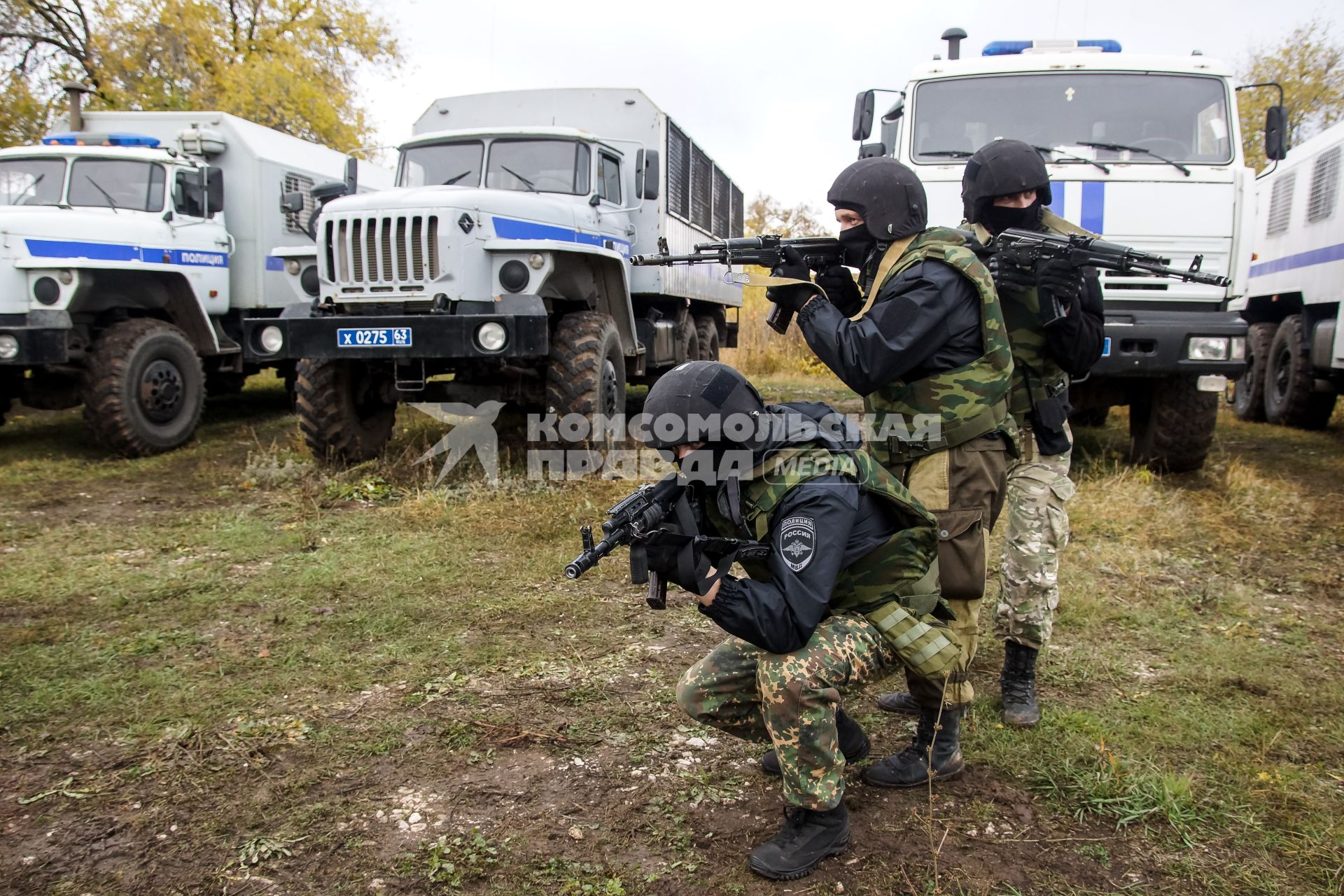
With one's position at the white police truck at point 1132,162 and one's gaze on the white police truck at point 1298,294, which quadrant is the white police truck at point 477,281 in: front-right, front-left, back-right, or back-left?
back-left

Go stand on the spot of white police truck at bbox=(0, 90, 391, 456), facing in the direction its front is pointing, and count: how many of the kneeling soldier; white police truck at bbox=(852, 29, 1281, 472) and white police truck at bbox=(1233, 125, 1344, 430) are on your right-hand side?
0

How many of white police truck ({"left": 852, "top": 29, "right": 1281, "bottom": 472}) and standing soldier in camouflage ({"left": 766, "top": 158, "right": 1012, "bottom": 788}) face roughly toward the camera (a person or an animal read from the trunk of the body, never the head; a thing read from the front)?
1

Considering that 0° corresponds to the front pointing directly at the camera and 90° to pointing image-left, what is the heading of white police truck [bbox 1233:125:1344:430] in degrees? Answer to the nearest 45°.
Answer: approximately 315°

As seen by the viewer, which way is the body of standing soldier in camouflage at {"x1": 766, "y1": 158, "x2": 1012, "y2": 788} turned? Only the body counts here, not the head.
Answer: to the viewer's left

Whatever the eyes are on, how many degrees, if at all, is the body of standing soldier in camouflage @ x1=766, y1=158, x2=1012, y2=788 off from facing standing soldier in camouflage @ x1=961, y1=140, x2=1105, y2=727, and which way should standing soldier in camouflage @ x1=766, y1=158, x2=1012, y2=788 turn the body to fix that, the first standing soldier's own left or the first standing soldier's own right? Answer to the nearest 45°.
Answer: approximately 135° to the first standing soldier's own right

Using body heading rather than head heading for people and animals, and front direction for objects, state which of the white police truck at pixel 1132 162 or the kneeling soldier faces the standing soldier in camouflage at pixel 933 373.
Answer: the white police truck

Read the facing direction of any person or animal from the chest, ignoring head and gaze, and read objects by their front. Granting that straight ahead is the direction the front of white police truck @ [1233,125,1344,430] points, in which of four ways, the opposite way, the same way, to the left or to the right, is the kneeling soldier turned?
to the right

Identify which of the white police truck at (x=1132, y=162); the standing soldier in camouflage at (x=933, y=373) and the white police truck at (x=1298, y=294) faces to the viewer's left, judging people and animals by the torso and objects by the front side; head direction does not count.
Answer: the standing soldier in camouflage

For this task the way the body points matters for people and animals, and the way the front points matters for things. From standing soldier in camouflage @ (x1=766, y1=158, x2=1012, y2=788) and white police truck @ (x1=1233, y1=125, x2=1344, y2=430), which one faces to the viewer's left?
the standing soldier in camouflage

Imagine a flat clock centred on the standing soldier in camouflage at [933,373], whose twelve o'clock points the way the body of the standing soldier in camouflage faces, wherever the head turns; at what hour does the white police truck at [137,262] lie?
The white police truck is roughly at 1 o'clock from the standing soldier in camouflage.

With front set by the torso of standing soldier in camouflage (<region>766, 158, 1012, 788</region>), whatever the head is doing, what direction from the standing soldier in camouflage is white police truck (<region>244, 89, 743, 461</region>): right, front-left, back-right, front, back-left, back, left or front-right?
front-right

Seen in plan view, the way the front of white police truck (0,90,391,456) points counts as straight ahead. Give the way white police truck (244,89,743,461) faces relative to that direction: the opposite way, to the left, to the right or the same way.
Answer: the same way

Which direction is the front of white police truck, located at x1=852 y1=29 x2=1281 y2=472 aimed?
toward the camera

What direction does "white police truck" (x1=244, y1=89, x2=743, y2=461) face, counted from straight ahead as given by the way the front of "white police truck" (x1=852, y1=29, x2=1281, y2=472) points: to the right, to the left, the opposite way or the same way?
the same way

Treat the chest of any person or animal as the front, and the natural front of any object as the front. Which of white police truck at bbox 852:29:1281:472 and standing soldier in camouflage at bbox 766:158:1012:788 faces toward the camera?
the white police truck

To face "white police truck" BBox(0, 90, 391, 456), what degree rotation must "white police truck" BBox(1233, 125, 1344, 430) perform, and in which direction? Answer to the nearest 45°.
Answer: approximately 90° to its right

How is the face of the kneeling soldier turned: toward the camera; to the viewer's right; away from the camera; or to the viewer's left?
to the viewer's left

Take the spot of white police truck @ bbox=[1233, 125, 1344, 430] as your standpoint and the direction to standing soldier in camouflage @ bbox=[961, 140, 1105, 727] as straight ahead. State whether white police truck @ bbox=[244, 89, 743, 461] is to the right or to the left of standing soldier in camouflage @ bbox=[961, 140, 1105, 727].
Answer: right
